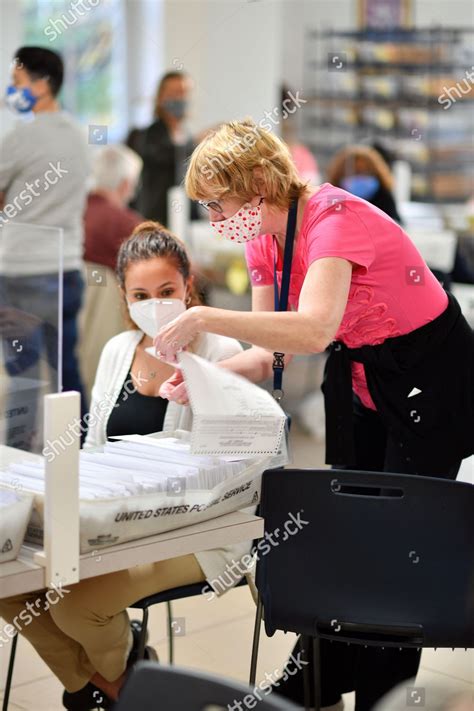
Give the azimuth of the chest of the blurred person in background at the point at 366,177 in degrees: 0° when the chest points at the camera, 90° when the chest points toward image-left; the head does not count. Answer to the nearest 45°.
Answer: approximately 0°

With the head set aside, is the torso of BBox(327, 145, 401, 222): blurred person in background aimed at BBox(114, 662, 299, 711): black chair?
yes

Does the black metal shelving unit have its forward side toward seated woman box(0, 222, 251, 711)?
yes
